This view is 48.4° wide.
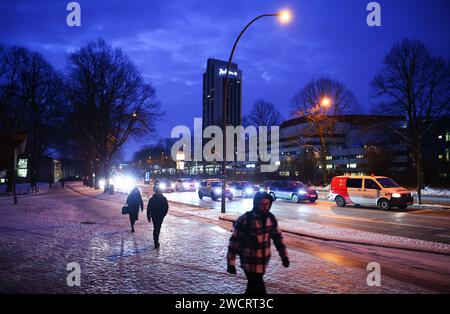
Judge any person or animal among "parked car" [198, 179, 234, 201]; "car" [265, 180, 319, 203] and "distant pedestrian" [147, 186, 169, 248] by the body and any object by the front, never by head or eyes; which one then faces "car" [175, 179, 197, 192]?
the distant pedestrian

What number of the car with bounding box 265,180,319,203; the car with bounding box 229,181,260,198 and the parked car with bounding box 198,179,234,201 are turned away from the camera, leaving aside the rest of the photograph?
0

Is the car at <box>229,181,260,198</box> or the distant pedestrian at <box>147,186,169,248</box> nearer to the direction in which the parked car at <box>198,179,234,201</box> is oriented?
the distant pedestrian

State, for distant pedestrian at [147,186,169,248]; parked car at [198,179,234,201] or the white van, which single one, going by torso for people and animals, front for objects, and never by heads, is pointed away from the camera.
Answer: the distant pedestrian

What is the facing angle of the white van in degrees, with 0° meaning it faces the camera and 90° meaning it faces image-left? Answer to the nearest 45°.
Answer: approximately 315°

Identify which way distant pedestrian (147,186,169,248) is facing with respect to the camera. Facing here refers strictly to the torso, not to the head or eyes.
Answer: away from the camera

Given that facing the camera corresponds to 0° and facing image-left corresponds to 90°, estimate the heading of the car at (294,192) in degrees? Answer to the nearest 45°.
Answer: approximately 315°

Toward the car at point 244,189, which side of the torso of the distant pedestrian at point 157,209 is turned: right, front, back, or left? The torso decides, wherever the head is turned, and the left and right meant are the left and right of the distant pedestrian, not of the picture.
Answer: front

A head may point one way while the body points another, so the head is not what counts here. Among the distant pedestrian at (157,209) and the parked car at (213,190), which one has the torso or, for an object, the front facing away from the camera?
the distant pedestrian

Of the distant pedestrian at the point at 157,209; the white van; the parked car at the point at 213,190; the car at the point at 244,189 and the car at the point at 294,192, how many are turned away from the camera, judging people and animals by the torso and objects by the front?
1
